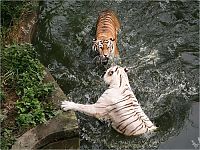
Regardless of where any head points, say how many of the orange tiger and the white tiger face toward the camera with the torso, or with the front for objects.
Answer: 1

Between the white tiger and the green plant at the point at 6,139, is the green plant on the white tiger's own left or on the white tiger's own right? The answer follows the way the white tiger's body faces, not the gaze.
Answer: on the white tiger's own left

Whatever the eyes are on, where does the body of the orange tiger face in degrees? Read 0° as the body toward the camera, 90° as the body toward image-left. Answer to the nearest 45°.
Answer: approximately 0°

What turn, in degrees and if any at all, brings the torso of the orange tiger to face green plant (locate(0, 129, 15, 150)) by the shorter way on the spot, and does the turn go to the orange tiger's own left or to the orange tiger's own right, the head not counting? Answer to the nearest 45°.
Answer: approximately 45° to the orange tiger's own right

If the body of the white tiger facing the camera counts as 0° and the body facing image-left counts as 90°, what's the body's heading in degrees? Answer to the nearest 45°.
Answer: approximately 135°
